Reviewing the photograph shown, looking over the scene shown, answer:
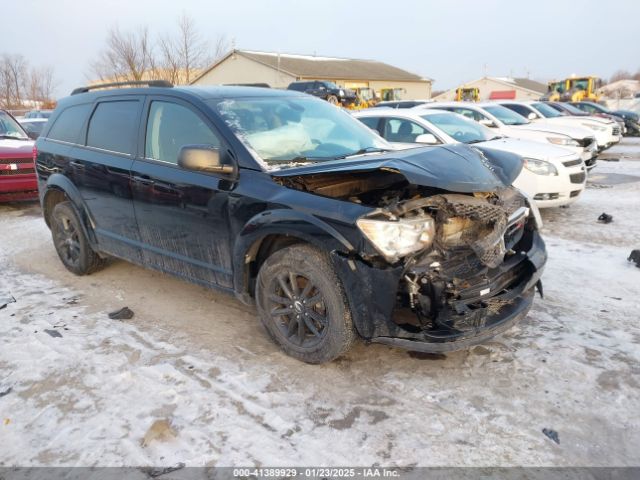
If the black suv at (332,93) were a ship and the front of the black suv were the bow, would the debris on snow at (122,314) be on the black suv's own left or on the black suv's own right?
on the black suv's own right

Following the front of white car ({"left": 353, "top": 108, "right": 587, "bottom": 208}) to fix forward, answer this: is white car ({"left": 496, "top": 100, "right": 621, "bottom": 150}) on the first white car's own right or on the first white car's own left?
on the first white car's own left

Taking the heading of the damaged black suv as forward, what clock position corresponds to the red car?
The red car is roughly at 6 o'clock from the damaged black suv.

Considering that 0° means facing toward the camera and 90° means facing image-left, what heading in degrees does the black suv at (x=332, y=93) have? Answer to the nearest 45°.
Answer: approximately 315°

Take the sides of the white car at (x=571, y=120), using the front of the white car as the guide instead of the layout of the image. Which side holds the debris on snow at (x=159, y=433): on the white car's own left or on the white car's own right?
on the white car's own right

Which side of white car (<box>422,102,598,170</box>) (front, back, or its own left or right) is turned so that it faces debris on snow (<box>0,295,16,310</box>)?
right

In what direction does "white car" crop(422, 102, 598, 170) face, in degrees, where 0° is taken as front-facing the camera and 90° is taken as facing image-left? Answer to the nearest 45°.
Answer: approximately 315°

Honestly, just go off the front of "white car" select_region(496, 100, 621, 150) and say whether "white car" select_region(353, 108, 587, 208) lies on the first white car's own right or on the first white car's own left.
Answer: on the first white car's own right

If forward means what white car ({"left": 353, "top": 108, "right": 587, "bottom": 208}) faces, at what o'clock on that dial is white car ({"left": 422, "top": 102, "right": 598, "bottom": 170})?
white car ({"left": 422, "top": 102, "right": 598, "bottom": 170}) is roughly at 8 o'clock from white car ({"left": 353, "top": 108, "right": 587, "bottom": 208}).

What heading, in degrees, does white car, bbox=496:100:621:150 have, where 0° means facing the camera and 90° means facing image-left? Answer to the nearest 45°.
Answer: approximately 315°

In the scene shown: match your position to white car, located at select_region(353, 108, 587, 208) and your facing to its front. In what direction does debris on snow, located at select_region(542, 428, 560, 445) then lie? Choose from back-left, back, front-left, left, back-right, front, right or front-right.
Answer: front-right

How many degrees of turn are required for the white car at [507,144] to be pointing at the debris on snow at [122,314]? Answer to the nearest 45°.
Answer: approximately 90° to its right

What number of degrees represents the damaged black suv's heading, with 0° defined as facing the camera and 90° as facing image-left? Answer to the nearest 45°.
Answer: approximately 315°
